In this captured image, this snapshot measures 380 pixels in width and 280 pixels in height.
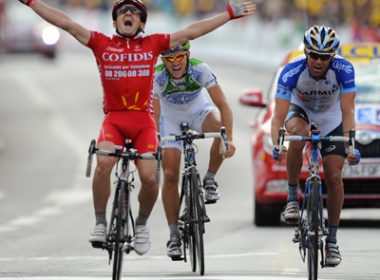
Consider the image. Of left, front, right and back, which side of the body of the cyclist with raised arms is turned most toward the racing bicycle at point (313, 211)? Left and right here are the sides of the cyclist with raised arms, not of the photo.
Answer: left

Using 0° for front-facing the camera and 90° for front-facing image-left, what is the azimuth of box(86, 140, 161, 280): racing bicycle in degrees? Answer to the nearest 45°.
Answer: approximately 0°
